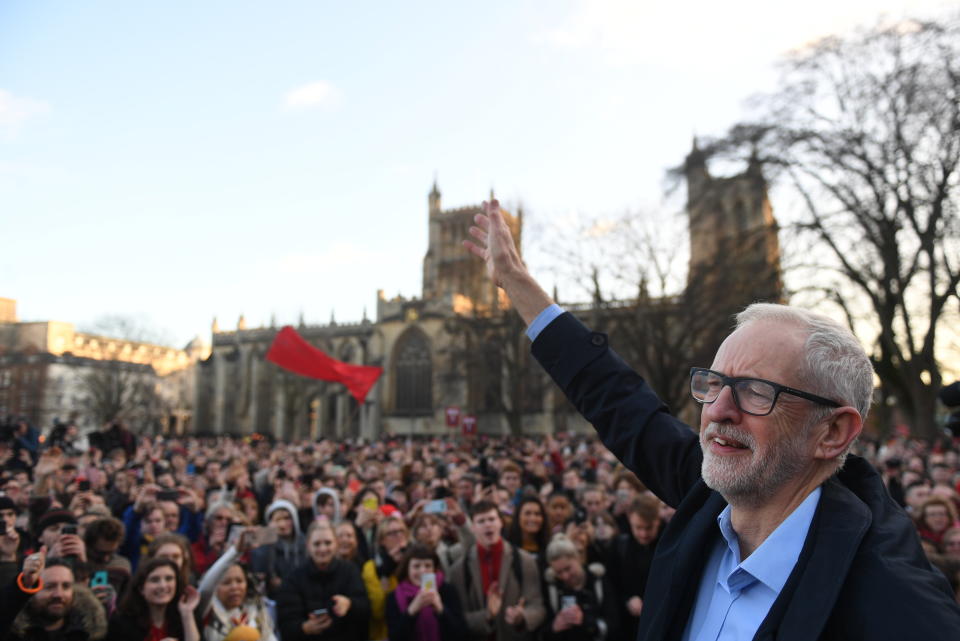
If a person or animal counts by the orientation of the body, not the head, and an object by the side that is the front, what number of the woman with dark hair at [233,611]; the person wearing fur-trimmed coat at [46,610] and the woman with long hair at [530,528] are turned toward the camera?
3

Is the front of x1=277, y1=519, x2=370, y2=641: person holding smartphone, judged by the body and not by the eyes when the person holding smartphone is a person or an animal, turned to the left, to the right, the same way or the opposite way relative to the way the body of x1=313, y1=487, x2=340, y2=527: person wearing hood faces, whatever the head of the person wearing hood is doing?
the same way

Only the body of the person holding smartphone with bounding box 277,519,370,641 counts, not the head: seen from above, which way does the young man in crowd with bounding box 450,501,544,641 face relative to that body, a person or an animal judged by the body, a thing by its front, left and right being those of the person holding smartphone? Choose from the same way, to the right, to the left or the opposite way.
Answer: the same way

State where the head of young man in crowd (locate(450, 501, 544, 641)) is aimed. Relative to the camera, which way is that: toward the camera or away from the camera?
toward the camera

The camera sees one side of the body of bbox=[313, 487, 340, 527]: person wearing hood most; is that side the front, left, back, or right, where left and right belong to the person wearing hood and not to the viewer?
front

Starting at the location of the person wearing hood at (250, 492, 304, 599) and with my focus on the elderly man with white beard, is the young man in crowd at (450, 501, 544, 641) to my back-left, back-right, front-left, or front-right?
front-left

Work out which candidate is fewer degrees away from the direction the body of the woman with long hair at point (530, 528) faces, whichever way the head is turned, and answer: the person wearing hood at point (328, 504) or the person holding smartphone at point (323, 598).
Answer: the person holding smartphone

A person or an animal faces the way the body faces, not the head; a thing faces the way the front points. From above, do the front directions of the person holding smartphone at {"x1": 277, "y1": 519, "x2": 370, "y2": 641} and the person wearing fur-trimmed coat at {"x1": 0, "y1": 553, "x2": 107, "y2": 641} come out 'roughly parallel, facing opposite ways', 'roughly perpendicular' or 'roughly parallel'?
roughly parallel

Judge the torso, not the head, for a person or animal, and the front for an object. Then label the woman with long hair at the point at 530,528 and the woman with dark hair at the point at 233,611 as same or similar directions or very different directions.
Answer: same or similar directions

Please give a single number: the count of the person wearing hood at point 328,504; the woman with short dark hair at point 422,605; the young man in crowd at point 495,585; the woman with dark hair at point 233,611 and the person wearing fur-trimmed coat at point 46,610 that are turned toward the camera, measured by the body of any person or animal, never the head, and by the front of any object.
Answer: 5

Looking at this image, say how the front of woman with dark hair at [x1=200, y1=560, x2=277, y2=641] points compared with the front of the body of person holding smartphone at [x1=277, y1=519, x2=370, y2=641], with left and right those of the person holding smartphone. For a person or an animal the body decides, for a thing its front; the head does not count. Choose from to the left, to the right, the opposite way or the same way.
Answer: the same way

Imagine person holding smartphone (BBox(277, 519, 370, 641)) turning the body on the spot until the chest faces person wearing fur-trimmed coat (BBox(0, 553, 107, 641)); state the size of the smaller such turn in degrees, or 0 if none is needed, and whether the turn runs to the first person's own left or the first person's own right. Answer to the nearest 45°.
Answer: approximately 45° to the first person's own right

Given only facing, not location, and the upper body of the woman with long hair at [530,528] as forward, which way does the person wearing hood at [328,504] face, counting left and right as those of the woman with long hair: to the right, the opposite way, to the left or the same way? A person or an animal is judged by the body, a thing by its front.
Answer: the same way

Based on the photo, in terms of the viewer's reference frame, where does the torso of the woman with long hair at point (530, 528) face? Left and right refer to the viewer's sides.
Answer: facing the viewer

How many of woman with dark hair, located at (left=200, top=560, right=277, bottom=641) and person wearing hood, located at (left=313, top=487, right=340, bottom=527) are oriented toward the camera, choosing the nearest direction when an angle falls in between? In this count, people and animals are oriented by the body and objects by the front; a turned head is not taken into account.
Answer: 2

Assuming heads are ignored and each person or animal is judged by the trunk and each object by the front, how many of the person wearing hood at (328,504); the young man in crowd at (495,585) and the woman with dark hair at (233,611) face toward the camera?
3

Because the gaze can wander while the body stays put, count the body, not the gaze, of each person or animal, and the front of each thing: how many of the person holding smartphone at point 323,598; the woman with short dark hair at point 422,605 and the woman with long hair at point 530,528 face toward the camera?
3

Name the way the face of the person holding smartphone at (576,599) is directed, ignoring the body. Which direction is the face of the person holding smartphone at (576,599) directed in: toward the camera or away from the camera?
toward the camera

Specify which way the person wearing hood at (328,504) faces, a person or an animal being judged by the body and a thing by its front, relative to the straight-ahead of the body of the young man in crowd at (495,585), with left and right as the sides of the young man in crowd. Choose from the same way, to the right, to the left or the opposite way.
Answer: the same way
